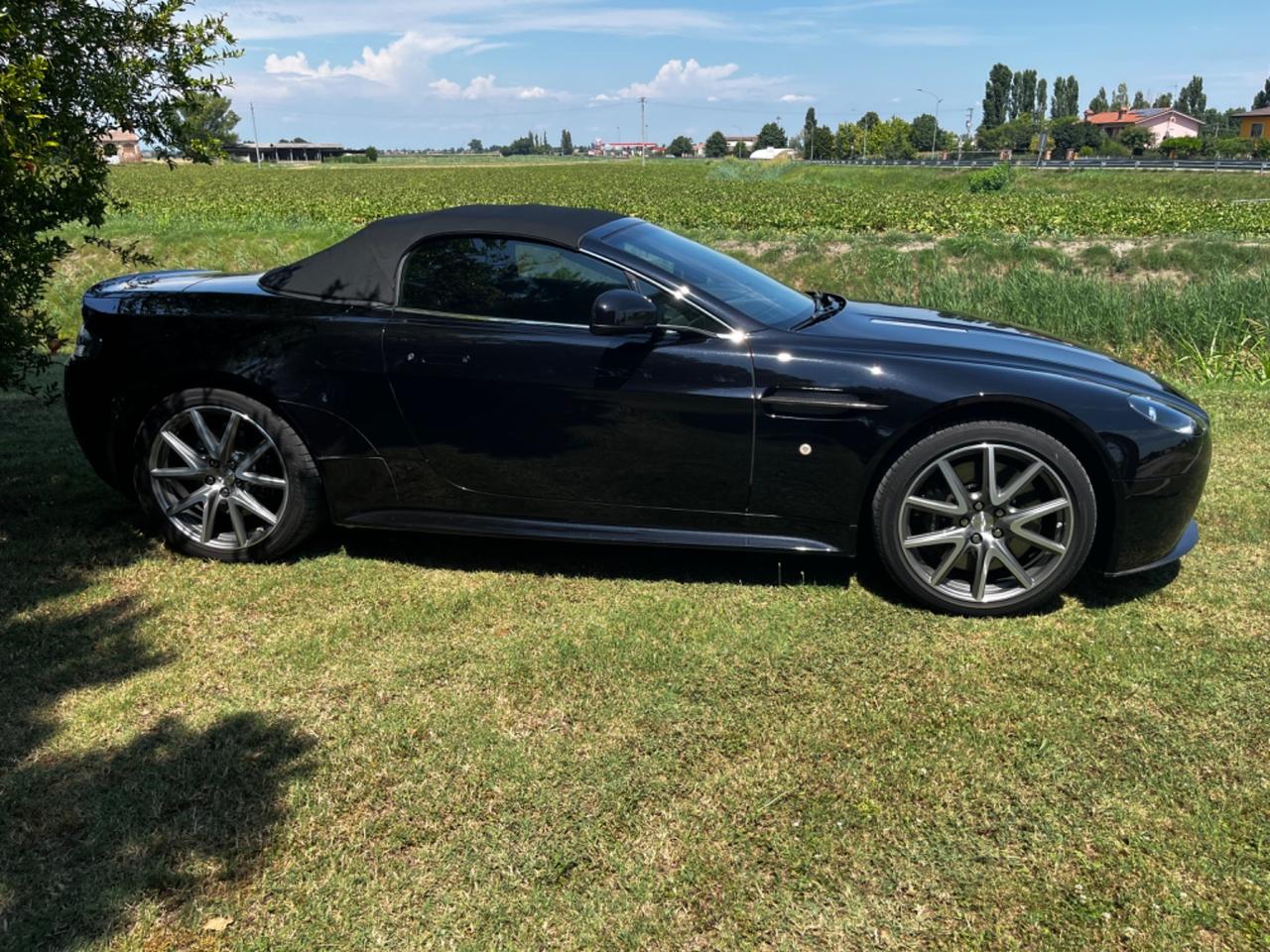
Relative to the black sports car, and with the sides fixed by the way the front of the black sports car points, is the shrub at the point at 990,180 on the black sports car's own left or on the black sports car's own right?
on the black sports car's own left

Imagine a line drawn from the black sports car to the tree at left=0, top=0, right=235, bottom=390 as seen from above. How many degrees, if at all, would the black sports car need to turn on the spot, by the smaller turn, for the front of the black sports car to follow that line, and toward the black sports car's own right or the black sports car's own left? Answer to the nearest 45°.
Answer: approximately 180°

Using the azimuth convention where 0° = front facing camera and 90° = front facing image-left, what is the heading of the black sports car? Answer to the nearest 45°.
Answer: approximately 270°

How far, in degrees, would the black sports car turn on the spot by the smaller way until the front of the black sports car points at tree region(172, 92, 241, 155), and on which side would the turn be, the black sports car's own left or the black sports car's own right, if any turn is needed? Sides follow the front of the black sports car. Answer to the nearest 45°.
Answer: approximately 135° to the black sports car's own left
